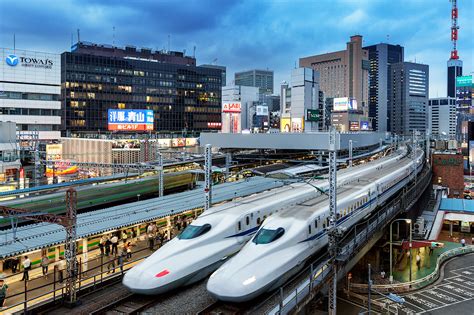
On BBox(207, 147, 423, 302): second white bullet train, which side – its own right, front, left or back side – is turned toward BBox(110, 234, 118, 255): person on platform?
right

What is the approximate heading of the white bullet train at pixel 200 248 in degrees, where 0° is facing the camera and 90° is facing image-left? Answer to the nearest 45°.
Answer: approximately 45°

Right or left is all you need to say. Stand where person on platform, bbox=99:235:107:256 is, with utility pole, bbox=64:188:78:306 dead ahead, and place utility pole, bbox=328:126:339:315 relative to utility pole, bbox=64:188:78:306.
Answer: left

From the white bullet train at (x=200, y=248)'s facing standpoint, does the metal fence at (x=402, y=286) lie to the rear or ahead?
to the rear

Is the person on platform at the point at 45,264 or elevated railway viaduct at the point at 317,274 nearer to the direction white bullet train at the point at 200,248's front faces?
the person on platform

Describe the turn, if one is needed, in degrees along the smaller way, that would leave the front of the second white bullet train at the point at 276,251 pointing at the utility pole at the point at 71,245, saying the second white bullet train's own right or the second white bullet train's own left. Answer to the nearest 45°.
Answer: approximately 45° to the second white bullet train's own right

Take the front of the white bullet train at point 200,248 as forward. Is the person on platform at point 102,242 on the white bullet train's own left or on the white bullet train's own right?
on the white bullet train's own right

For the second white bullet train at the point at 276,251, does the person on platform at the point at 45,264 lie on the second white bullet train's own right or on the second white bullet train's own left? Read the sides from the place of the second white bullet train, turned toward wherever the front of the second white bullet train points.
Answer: on the second white bullet train's own right

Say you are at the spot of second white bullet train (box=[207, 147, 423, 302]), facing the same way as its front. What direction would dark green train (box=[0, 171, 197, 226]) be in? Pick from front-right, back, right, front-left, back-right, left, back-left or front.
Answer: right

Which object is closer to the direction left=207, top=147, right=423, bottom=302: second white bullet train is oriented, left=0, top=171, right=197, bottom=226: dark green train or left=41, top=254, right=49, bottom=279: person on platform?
the person on platform

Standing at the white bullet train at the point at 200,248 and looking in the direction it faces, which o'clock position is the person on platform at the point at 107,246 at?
The person on platform is roughly at 3 o'clock from the white bullet train.

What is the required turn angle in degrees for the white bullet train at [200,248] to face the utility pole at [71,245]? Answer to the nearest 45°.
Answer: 0° — it already faces it
